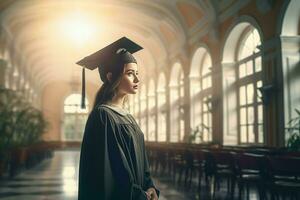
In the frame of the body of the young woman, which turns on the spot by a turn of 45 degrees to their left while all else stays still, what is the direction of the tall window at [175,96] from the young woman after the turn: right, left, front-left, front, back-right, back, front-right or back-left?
front-left

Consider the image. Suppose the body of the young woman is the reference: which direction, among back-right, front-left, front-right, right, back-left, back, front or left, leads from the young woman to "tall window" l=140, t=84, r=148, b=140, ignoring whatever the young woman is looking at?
left

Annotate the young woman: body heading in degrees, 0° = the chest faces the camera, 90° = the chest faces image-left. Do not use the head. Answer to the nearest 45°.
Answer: approximately 270°

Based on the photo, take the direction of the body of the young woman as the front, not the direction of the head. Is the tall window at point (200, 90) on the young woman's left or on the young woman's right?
on the young woman's left

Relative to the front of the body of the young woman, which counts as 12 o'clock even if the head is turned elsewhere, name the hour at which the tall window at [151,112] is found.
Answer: The tall window is roughly at 9 o'clock from the young woman.

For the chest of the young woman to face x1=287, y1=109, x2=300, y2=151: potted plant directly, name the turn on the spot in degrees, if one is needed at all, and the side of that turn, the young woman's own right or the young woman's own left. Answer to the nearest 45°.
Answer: approximately 45° to the young woman's own left

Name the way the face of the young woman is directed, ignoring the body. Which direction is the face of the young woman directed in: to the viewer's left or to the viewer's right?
to the viewer's right

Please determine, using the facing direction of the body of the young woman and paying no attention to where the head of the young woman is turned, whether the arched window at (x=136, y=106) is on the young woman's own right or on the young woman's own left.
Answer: on the young woman's own left

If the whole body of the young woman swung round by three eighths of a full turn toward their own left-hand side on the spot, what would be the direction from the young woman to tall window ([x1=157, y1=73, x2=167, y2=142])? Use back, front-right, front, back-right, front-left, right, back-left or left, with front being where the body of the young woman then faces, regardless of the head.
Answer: front-right

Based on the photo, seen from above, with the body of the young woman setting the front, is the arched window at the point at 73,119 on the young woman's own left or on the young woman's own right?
on the young woman's own left

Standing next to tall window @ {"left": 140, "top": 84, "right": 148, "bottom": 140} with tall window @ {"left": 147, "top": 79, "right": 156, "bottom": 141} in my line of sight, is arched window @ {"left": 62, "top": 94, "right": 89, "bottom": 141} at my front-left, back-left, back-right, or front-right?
back-right
